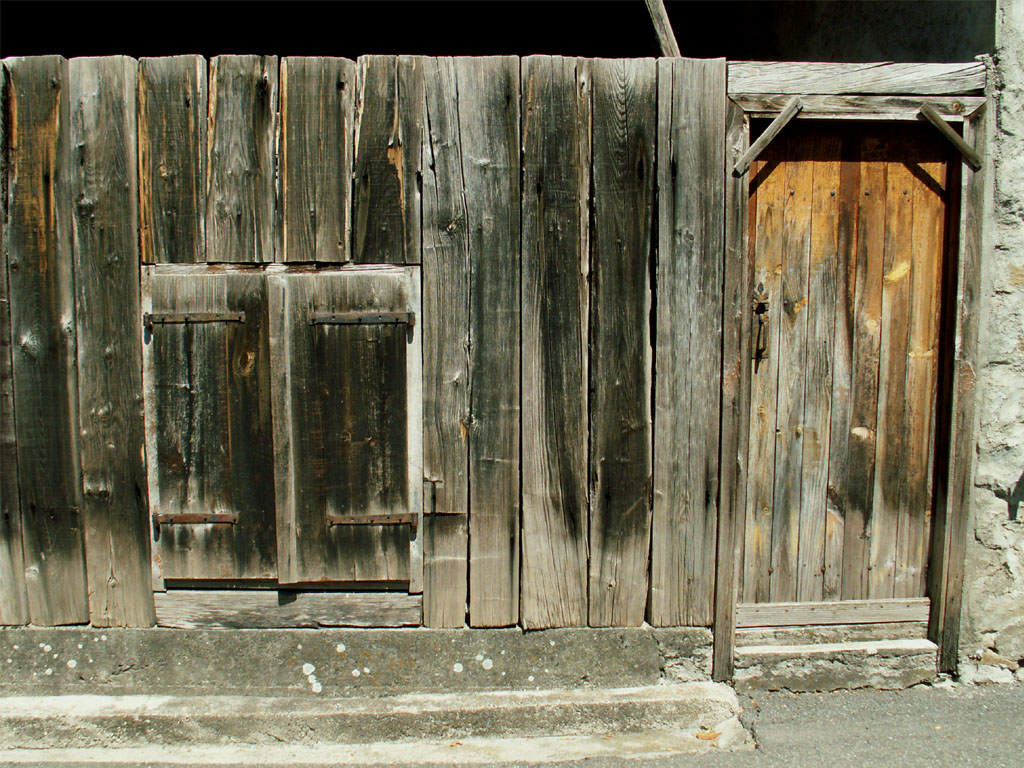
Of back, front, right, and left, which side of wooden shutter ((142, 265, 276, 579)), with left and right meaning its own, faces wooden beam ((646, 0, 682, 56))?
left

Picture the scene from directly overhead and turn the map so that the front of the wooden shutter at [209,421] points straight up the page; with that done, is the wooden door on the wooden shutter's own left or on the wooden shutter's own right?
on the wooden shutter's own left

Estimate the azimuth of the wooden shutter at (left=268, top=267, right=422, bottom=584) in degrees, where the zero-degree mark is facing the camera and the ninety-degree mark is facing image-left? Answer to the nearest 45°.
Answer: approximately 0°

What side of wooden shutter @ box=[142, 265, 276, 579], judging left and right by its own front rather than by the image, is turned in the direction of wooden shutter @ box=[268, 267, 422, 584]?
left

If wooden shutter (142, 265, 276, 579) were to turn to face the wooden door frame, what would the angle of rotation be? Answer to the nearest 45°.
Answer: approximately 90° to its left

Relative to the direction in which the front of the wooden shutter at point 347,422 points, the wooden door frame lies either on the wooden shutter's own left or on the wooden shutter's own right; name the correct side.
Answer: on the wooden shutter's own left

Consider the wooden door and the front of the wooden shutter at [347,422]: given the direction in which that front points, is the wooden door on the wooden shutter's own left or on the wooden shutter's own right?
on the wooden shutter's own left

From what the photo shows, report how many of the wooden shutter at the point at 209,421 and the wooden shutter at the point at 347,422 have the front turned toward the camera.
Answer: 2

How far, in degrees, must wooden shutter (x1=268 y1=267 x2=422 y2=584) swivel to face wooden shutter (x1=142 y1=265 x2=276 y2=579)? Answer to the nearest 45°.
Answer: approximately 90° to its right

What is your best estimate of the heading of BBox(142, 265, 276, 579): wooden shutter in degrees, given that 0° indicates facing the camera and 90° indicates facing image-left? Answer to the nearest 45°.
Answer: approximately 0°
